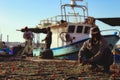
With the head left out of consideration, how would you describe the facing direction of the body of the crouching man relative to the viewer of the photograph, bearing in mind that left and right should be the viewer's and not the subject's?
facing the viewer and to the left of the viewer
